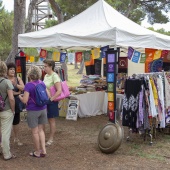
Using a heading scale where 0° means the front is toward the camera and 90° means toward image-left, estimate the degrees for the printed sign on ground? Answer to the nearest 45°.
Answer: approximately 0°

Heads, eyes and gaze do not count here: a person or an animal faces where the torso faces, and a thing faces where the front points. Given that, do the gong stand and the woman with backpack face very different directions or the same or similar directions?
very different directions

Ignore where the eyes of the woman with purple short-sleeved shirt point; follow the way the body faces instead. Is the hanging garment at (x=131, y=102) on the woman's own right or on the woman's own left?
on the woman's own right

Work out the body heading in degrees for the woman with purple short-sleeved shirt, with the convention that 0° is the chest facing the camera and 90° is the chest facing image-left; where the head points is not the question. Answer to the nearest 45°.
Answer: approximately 135°

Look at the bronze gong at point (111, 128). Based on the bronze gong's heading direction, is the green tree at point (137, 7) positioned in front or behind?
behind

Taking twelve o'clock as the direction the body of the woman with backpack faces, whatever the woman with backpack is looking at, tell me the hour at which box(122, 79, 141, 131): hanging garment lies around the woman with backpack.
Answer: The hanging garment is roughly at 1 o'clock from the woman with backpack.

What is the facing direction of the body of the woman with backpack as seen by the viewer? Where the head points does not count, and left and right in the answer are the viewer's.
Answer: facing away from the viewer and to the right of the viewer

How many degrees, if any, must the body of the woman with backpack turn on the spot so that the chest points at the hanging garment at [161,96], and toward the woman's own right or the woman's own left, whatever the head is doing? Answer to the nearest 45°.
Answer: approximately 45° to the woman's own right

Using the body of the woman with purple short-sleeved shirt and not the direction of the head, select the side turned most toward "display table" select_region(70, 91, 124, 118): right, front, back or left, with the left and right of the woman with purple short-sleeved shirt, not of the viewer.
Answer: right
